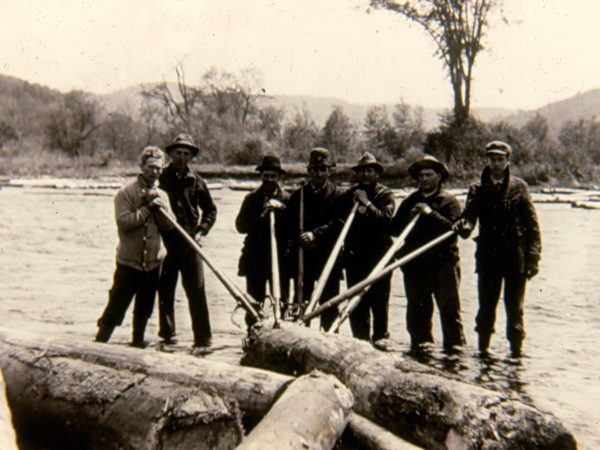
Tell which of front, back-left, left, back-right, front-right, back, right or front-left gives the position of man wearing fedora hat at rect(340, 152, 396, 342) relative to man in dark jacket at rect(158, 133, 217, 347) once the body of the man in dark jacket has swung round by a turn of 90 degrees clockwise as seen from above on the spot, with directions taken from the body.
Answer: back

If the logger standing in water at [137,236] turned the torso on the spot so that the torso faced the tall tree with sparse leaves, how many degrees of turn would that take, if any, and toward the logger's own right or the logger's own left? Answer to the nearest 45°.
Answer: approximately 90° to the logger's own left

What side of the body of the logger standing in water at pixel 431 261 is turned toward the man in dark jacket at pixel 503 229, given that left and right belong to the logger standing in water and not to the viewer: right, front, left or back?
left

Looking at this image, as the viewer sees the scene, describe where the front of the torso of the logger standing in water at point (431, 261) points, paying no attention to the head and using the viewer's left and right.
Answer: facing the viewer

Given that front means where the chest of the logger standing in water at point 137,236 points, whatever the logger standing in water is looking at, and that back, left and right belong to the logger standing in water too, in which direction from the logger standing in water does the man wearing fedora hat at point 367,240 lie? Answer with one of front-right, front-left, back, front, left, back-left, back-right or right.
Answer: front-left

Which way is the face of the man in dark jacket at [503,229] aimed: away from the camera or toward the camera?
toward the camera

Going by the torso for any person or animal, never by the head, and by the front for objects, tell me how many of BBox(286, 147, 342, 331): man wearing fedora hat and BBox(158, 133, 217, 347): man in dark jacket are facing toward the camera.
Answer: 2

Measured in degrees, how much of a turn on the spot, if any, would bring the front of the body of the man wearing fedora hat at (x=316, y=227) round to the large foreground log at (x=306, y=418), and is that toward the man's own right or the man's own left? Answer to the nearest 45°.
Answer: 0° — they already face it

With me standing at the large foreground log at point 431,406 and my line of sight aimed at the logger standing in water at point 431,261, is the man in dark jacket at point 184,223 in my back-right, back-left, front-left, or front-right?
front-left

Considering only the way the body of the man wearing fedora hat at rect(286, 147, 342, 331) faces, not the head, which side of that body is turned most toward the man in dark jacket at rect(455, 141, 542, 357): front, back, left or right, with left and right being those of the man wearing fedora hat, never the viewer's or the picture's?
left

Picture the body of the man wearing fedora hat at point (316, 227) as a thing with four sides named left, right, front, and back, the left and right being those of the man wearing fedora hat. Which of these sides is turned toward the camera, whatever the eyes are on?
front

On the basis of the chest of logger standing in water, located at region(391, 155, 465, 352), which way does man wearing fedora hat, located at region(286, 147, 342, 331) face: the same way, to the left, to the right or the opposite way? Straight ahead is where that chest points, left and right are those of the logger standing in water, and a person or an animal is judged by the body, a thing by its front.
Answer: the same way

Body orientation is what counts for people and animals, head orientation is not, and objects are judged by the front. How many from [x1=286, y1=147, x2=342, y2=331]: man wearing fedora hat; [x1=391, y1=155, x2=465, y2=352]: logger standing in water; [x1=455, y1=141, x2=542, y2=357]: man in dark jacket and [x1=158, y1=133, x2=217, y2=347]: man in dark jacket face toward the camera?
4

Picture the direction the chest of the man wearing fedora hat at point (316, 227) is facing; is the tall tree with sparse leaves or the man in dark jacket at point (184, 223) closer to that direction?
the man in dark jacket

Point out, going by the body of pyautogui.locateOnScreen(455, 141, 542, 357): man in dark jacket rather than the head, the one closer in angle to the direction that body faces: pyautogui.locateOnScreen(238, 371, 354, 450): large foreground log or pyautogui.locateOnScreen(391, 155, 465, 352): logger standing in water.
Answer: the large foreground log

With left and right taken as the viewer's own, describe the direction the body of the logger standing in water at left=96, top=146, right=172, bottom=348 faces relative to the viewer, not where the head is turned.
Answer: facing the viewer and to the right of the viewer
